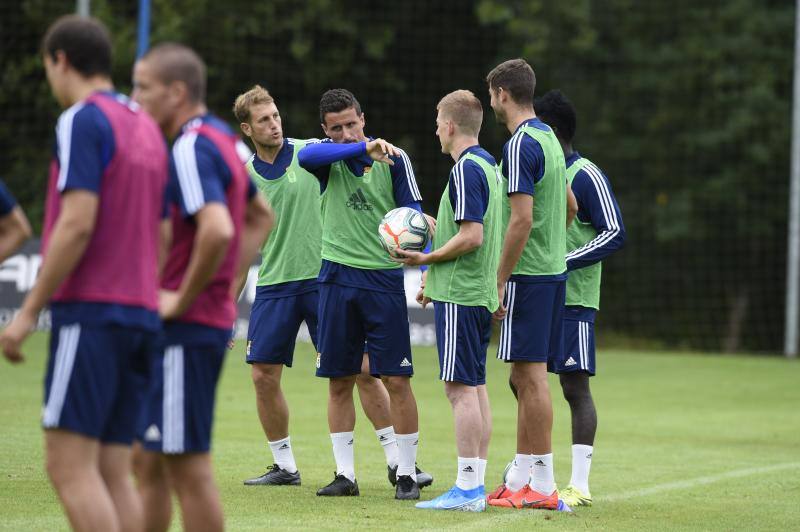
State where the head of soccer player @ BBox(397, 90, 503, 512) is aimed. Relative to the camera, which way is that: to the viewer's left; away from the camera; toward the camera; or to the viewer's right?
to the viewer's left

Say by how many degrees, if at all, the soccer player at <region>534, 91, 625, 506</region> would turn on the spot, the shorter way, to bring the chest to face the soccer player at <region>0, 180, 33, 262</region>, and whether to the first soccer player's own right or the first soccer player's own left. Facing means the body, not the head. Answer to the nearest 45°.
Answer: approximately 45° to the first soccer player's own left

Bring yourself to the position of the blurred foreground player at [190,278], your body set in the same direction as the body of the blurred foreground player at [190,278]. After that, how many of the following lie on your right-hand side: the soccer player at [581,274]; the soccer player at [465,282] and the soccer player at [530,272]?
3

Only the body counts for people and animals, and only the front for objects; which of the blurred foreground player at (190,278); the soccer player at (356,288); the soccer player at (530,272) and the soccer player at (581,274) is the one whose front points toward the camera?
the soccer player at (356,288)

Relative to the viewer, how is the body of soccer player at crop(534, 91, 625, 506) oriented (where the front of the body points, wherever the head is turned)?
to the viewer's left

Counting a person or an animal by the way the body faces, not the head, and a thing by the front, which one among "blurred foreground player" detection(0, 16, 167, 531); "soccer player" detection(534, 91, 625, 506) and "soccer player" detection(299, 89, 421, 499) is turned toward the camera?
"soccer player" detection(299, 89, 421, 499)

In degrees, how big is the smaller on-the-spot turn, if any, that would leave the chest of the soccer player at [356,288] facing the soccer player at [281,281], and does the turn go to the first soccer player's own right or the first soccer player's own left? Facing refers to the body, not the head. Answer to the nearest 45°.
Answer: approximately 135° to the first soccer player's own right

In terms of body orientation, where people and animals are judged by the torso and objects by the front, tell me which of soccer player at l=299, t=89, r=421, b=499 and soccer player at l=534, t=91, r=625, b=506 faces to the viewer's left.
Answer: soccer player at l=534, t=91, r=625, b=506

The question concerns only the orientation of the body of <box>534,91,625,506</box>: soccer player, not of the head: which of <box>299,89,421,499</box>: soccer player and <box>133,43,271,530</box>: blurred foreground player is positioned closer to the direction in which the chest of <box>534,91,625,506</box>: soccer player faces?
the soccer player

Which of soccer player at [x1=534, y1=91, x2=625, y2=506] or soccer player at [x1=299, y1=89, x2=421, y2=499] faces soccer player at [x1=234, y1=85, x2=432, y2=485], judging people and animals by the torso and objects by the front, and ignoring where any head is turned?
soccer player at [x1=534, y1=91, x2=625, y2=506]

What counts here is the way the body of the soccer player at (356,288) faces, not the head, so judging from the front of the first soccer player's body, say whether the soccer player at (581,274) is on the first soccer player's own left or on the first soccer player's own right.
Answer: on the first soccer player's own left
